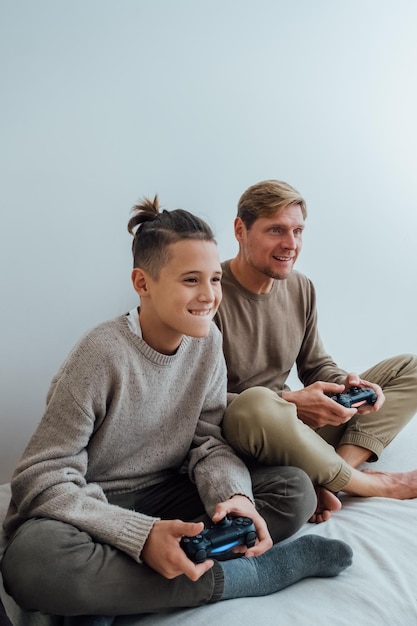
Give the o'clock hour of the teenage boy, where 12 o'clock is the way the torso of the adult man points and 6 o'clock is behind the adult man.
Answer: The teenage boy is roughly at 2 o'clock from the adult man.

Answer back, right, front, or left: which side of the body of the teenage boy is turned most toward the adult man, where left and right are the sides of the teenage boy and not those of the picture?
left

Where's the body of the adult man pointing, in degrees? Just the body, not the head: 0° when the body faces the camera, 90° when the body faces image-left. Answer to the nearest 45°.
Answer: approximately 315°

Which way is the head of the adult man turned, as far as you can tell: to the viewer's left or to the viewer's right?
to the viewer's right

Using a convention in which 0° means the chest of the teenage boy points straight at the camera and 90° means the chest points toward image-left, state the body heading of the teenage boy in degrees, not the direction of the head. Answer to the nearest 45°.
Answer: approximately 315°
